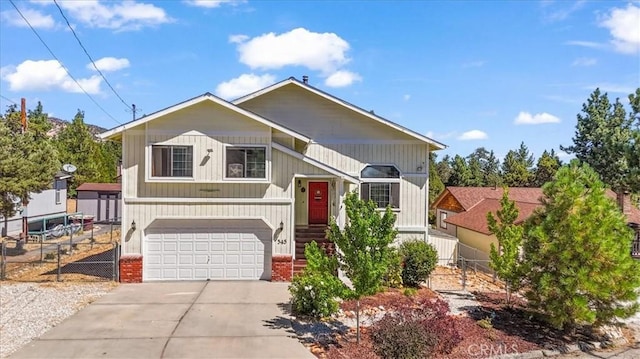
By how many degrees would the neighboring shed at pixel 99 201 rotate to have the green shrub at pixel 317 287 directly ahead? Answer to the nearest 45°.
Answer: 0° — it already faces it

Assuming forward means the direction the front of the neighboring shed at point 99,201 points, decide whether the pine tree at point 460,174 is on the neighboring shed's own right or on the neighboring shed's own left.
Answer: on the neighboring shed's own left

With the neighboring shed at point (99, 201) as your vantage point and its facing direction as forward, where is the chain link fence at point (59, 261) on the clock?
The chain link fence is roughly at 12 o'clock from the neighboring shed.

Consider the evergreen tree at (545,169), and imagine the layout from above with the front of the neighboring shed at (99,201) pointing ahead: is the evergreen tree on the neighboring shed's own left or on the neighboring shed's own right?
on the neighboring shed's own left

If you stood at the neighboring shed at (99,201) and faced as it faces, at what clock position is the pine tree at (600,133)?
The pine tree is roughly at 10 o'clock from the neighboring shed.

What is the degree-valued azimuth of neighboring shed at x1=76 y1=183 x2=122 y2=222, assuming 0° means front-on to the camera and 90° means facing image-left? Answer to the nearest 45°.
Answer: approximately 0°

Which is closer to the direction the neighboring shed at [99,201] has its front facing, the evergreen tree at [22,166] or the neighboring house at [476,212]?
the evergreen tree

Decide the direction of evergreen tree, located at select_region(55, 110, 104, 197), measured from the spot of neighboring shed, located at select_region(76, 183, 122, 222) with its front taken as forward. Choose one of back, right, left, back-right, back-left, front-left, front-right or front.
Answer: back
